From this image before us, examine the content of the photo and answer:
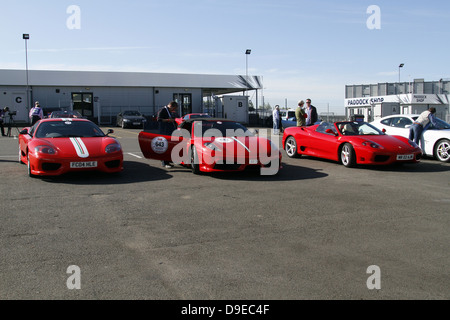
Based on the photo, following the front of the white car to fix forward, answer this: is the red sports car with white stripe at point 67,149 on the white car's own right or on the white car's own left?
on the white car's own right

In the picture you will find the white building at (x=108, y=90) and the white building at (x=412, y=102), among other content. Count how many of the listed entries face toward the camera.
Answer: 2

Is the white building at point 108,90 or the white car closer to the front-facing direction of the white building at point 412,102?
the white car

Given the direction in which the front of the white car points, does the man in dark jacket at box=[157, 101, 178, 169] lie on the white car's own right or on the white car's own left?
on the white car's own right

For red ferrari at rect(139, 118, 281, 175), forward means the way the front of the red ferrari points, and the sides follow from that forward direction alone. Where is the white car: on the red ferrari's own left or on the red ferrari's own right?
on the red ferrari's own left

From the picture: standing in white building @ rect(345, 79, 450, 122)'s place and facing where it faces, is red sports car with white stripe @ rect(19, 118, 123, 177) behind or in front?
in front

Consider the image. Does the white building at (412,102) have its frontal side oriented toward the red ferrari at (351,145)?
yes

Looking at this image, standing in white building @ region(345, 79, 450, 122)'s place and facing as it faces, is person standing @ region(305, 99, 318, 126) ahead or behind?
ahead

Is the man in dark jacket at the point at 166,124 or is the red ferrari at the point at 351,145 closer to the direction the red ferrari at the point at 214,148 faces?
the red ferrari

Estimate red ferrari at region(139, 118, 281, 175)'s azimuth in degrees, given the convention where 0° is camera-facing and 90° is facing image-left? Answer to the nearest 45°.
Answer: approximately 315°

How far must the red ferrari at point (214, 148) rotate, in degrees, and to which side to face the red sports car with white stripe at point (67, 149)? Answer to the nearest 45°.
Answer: approximately 135° to its right

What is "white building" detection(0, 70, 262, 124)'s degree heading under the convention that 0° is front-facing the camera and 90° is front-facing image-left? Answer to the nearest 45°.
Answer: approximately 0°
